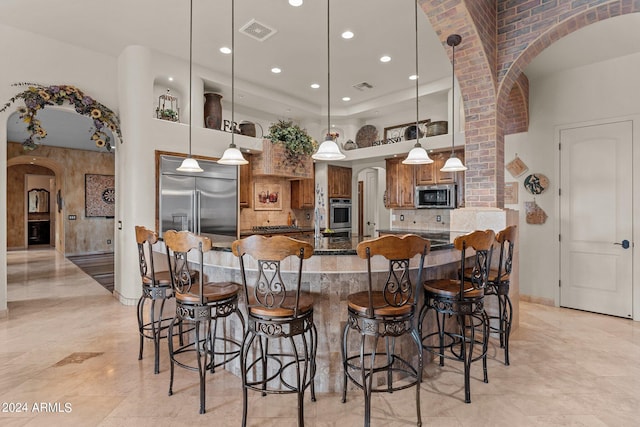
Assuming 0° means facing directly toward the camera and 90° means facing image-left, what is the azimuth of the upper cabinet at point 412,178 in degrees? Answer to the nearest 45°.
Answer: approximately 0°

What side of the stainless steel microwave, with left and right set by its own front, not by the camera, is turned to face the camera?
front

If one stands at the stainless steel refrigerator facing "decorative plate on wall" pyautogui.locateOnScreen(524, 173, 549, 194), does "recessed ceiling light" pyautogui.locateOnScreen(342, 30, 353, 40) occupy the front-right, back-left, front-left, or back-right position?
front-right

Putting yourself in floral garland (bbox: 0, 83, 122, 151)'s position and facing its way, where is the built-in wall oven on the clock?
The built-in wall oven is roughly at 9 o'clock from the floral garland.

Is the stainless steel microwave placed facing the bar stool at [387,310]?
yes

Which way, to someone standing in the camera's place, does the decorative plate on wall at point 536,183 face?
facing the viewer

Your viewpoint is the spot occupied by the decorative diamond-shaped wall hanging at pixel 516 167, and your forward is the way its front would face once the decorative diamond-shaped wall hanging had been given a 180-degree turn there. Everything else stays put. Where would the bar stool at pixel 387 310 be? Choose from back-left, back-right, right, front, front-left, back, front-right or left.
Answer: back

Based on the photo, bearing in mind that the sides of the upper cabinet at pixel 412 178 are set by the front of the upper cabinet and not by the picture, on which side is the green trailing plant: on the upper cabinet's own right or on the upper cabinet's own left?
on the upper cabinet's own right

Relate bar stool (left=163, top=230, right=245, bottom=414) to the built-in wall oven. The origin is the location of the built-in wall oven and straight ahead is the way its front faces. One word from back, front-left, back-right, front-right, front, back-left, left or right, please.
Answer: front

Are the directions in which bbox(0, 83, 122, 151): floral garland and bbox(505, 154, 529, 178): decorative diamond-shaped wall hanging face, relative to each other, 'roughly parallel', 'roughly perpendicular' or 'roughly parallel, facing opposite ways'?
roughly perpendicular

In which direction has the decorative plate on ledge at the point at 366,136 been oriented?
toward the camera

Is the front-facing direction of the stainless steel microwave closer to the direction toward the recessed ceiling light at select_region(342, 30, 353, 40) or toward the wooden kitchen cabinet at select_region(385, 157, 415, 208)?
the recessed ceiling light

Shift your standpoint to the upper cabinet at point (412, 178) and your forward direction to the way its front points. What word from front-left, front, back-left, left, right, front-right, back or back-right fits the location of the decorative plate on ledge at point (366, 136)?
back-right
